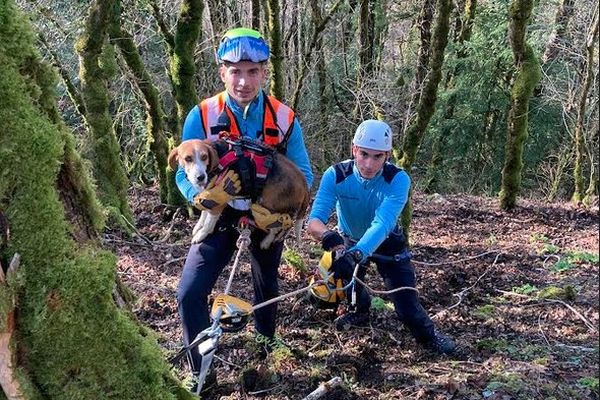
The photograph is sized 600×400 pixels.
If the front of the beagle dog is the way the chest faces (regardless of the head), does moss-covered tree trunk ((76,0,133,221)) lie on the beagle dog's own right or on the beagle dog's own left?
on the beagle dog's own right

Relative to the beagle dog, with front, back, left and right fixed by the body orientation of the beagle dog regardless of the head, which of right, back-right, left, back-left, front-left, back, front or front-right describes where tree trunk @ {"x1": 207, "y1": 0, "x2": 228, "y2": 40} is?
right

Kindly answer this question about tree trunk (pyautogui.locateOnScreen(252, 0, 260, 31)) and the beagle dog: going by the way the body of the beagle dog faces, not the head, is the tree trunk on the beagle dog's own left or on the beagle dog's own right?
on the beagle dog's own right

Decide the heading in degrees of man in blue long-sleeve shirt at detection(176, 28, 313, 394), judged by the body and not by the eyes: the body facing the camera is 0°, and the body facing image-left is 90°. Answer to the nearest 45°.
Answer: approximately 0°

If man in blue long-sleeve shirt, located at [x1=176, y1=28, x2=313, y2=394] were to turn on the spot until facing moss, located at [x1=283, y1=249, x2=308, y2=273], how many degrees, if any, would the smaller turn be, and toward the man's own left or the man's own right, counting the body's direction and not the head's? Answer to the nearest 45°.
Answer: approximately 180°

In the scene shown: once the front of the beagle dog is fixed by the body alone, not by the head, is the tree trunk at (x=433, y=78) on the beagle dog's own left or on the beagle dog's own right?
on the beagle dog's own right

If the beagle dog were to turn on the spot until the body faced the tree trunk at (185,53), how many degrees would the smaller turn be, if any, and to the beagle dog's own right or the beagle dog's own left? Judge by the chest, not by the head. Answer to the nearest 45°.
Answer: approximately 90° to the beagle dog's own right

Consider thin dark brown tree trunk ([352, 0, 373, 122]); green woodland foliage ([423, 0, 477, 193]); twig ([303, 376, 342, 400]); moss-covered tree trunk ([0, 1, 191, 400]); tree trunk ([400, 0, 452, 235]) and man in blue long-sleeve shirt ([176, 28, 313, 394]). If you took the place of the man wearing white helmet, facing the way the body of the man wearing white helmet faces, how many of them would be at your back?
3

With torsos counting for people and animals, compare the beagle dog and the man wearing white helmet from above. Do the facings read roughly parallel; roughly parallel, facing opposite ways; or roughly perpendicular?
roughly perpendicular

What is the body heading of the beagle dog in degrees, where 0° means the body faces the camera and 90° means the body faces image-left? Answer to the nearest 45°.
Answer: approximately 90°

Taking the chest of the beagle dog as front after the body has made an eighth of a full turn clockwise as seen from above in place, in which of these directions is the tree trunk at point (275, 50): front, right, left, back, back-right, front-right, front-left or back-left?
front-right

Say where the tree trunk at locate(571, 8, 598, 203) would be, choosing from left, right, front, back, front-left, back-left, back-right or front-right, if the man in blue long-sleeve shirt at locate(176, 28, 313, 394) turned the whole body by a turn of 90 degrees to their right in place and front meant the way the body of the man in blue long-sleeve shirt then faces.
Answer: back-right

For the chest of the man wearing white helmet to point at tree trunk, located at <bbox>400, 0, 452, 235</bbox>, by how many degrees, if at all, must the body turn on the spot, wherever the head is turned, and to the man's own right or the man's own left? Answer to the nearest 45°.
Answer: approximately 180°
